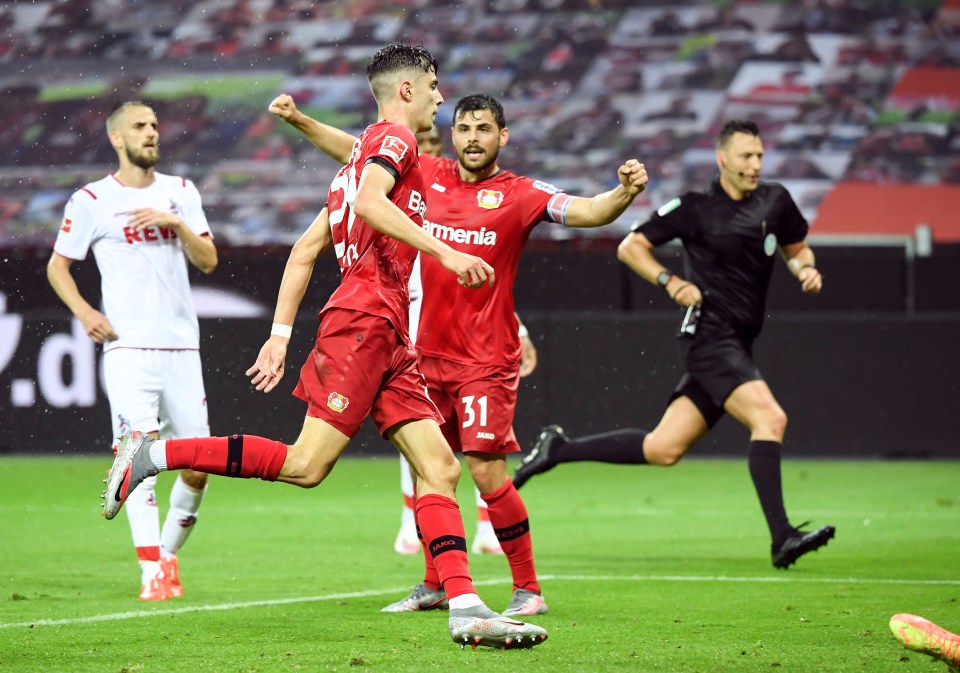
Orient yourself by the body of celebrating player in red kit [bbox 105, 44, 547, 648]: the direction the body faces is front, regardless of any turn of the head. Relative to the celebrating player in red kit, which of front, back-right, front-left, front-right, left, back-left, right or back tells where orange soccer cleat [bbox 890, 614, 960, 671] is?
front-right

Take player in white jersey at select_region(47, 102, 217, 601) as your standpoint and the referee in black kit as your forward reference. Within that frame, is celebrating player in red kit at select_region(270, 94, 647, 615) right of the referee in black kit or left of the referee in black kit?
right

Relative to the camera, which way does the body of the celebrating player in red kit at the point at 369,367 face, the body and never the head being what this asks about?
to the viewer's right

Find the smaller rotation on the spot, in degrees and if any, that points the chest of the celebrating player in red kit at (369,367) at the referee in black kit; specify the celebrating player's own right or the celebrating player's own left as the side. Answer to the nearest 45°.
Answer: approximately 45° to the celebrating player's own left

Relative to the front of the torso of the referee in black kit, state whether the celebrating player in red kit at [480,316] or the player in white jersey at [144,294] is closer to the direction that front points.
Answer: the celebrating player in red kit

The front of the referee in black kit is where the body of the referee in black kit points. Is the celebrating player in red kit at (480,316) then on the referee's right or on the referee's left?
on the referee's right

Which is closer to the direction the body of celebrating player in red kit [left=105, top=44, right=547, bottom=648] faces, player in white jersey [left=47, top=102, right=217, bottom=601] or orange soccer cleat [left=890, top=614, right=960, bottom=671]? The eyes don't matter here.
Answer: the orange soccer cleat

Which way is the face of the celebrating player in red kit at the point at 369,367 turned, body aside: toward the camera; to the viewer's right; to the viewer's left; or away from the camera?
to the viewer's right
